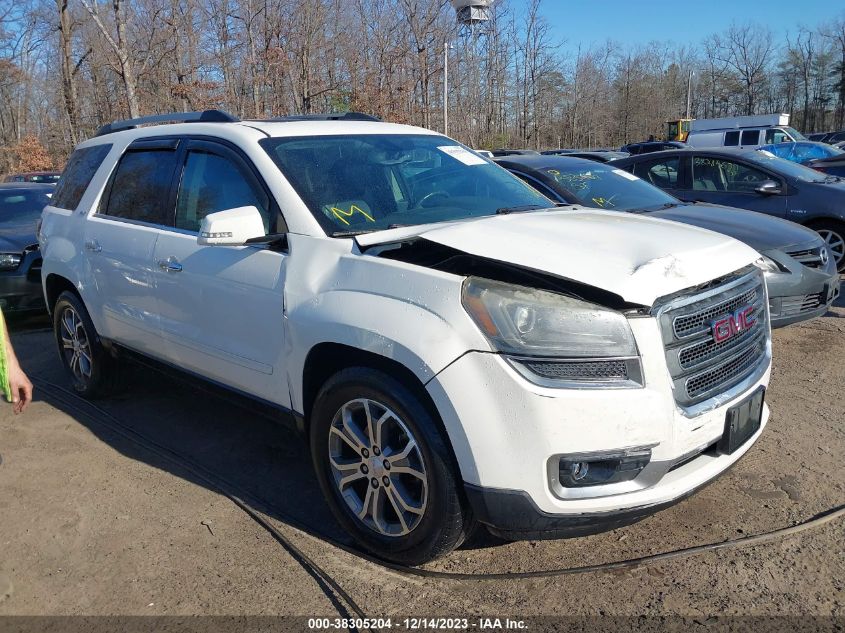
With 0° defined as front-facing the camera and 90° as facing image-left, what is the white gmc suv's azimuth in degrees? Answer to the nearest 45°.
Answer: approximately 315°

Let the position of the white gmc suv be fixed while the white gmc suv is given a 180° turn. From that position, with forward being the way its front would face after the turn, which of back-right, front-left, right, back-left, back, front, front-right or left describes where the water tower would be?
front-right
